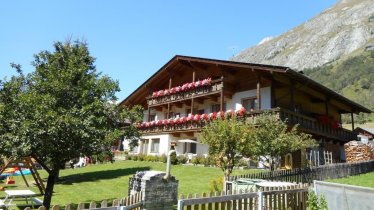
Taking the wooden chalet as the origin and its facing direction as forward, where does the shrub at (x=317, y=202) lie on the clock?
The shrub is roughly at 10 o'clock from the wooden chalet.

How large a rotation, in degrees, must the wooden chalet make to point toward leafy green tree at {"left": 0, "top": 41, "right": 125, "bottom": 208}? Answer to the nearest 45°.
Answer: approximately 45° to its left

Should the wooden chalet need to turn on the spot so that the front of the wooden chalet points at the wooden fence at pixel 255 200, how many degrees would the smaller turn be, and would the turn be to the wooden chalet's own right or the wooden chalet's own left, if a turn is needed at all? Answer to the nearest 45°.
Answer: approximately 45° to the wooden chalet's own left

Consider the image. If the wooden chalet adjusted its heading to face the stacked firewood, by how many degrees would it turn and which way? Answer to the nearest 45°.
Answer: approximately 135° to its left

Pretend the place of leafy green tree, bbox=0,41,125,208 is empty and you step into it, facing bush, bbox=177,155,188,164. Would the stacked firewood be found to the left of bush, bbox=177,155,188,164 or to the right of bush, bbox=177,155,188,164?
right

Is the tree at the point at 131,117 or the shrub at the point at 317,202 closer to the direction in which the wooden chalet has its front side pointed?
the tree

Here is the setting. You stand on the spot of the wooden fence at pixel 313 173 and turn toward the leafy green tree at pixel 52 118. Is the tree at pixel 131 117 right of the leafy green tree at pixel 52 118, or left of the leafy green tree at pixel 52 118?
right

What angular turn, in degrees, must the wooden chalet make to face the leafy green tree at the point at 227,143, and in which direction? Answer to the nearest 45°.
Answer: approximately 45° to its left

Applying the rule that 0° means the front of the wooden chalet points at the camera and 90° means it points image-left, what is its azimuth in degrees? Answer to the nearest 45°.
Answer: approximately 45°
